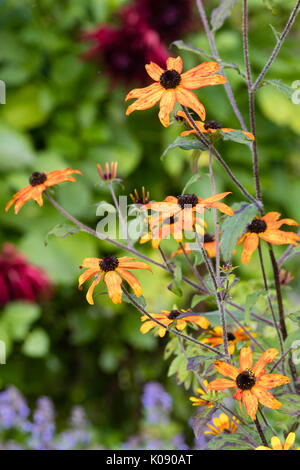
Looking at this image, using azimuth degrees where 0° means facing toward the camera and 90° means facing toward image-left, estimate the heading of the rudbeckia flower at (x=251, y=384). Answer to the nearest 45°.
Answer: approximately 0°

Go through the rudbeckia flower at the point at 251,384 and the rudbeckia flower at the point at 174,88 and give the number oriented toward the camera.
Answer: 2

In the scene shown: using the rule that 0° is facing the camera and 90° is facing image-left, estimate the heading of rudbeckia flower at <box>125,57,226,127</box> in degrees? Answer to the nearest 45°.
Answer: approximately 0°

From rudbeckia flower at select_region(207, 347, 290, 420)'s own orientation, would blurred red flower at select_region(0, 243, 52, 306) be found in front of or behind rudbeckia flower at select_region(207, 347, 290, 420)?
behind
